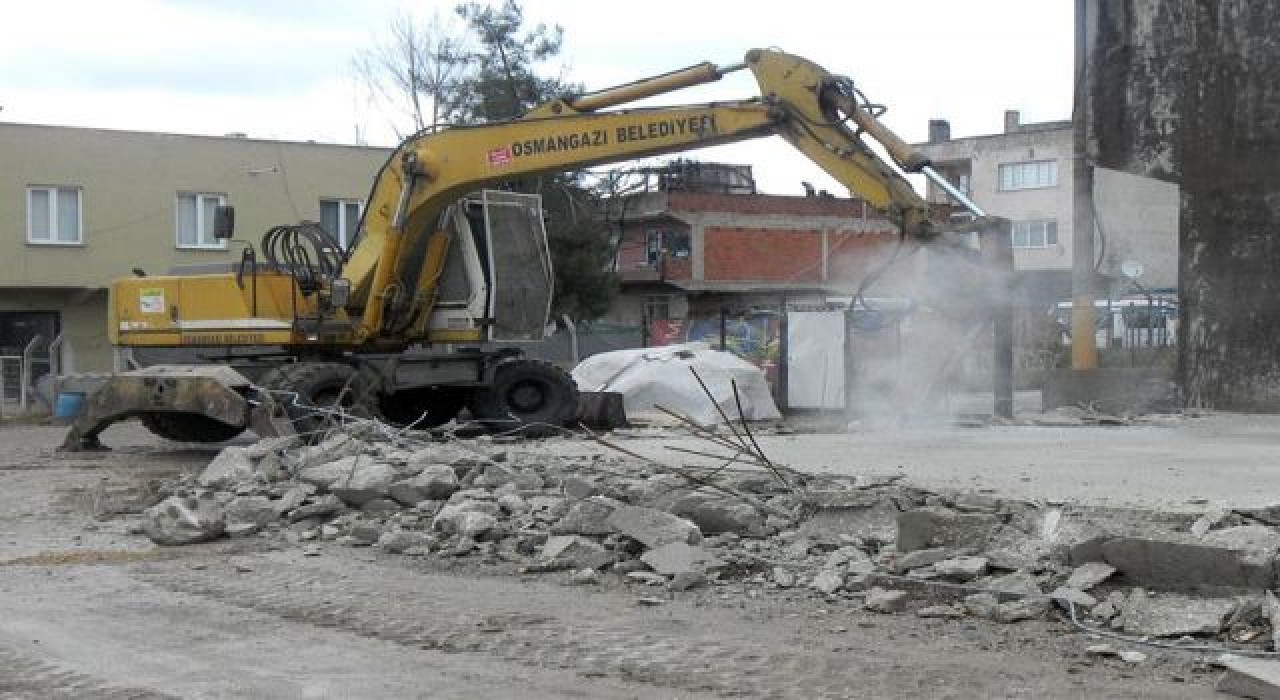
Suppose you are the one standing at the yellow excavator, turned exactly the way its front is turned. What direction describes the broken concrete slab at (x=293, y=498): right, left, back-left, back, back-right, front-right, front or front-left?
right

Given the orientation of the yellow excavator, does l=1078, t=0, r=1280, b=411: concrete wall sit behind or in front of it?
in front

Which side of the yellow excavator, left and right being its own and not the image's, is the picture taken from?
right

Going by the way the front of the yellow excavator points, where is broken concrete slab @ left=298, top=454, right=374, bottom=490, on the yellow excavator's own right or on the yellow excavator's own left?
on the yellow excavator's own right

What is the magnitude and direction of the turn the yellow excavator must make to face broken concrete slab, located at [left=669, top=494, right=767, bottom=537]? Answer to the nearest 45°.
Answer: approximately 90° to its right

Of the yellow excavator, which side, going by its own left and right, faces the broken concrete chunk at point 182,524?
right

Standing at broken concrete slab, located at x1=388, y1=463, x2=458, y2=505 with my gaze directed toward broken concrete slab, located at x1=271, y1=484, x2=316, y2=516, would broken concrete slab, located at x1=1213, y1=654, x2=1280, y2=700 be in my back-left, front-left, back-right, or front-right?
back-left

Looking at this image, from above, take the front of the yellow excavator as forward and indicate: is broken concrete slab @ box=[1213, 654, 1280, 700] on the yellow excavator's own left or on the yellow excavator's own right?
on the yellow excavator's own right

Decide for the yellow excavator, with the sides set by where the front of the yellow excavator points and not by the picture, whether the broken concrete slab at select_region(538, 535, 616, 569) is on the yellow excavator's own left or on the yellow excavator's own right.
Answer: on the yellow excavator's own right

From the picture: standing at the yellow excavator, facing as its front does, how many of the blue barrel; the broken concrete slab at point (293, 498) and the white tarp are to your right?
1

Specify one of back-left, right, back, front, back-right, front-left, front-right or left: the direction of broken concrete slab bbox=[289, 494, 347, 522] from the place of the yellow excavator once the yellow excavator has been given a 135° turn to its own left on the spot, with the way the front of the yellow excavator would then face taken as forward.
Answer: back-left

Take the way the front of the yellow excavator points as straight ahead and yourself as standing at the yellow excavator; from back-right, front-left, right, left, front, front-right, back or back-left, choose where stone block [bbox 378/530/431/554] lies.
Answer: right

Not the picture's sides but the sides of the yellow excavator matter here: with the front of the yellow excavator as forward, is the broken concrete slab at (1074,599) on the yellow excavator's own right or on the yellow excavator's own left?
on the yellow excavator's own right
